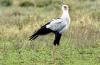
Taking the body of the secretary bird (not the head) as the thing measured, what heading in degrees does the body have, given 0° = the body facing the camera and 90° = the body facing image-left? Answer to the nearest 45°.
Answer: approximately 270°
